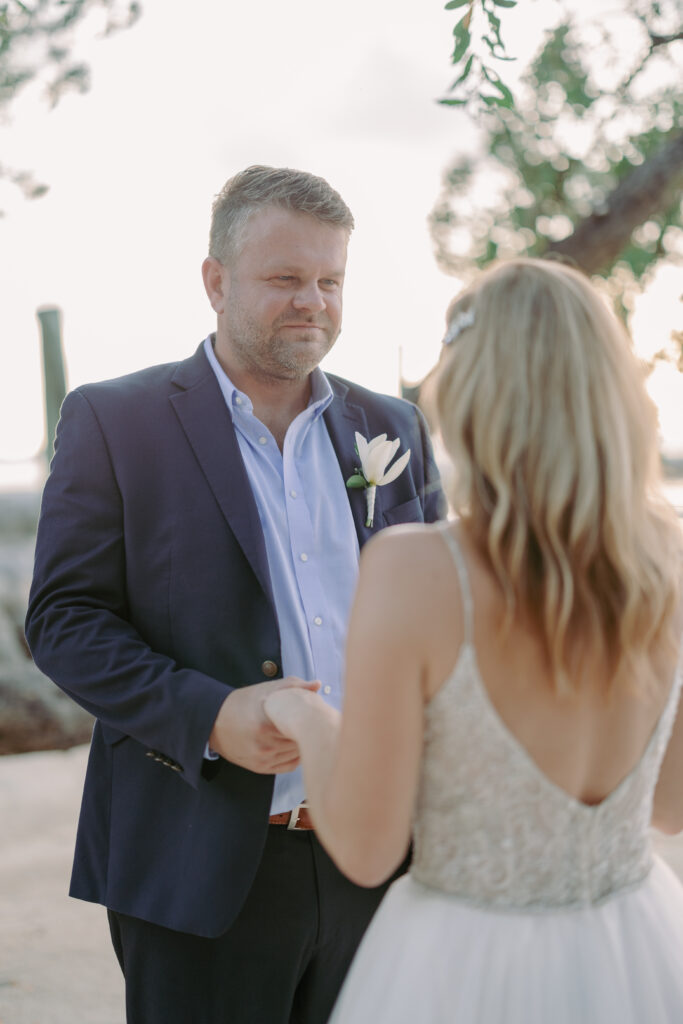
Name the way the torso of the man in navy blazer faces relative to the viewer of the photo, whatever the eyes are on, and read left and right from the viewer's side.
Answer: facing the viewer and to the right of the viewer

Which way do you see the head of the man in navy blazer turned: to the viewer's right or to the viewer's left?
to the viewer's right

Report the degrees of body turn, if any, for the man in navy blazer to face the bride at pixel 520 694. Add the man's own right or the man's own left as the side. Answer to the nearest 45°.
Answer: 0° — they already face them
